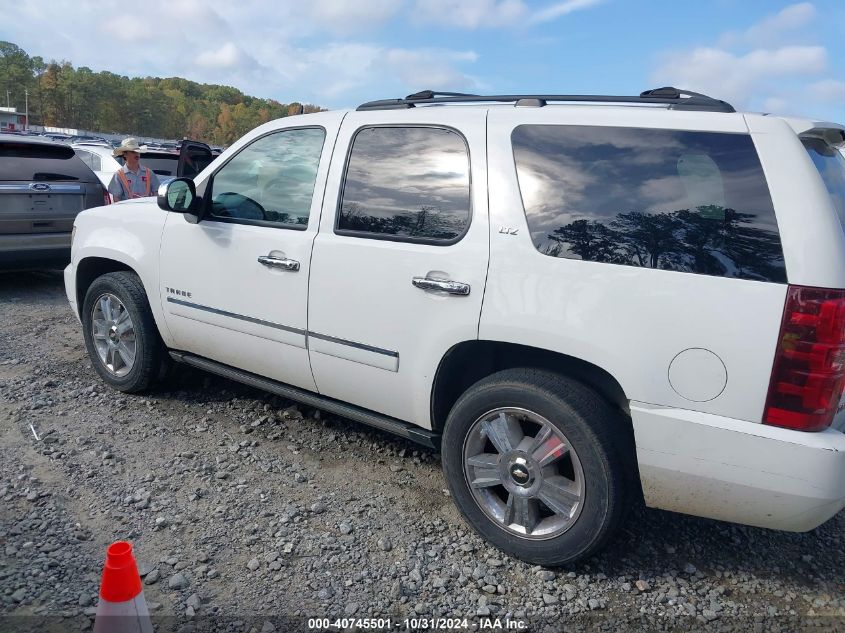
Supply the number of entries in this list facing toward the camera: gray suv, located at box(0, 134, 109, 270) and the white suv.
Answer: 0

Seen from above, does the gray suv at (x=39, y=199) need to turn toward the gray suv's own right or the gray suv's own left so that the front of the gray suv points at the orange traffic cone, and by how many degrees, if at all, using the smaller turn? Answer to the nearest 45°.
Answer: approximately 180°

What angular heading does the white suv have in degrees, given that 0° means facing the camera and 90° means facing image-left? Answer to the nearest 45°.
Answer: approximately 135°

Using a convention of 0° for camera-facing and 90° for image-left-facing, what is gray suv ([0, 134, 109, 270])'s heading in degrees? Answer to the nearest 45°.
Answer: approximately 180°

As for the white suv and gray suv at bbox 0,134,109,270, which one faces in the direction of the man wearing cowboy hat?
the white suv

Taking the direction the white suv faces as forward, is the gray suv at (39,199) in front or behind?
in front

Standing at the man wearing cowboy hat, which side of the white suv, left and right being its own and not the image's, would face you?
front

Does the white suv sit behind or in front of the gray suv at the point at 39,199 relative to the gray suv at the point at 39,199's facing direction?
behind

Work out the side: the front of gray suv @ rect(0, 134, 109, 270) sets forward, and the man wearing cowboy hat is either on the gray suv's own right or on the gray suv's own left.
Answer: on the gray suv's own right
